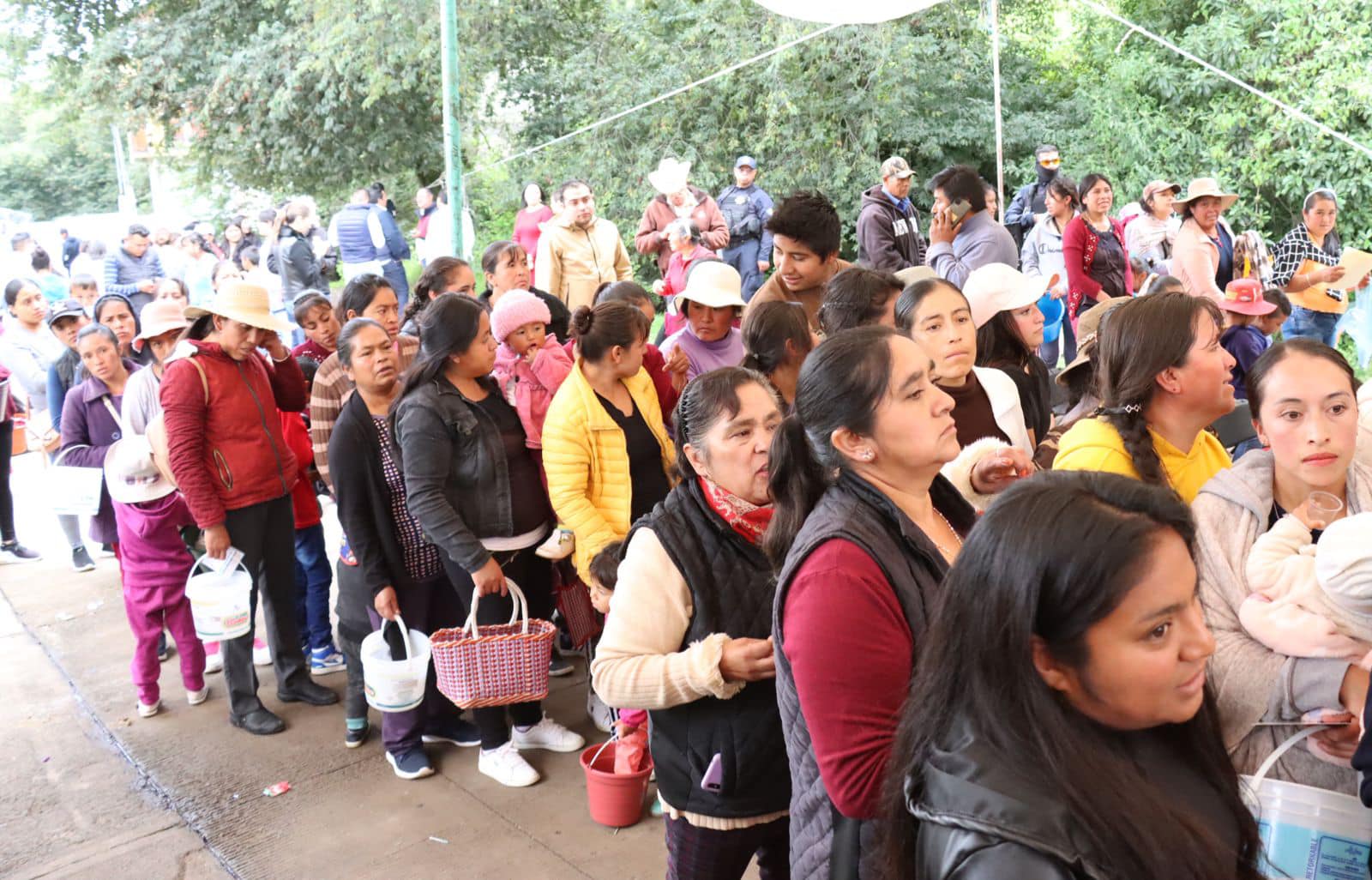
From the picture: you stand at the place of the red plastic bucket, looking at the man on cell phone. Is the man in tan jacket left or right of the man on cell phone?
left

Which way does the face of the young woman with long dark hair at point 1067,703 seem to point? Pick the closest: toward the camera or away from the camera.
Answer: toward the camera

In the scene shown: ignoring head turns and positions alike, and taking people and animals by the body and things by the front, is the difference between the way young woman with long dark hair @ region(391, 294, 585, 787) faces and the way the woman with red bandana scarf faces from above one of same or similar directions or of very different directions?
same or similar directions

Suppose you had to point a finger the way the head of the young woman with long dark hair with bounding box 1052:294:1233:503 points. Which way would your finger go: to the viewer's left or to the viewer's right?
to the viewer's right

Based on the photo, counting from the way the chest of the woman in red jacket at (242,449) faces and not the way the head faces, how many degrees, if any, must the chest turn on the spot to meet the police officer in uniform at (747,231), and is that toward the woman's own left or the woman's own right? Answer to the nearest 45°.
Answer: approximately 90° to the woman's own left

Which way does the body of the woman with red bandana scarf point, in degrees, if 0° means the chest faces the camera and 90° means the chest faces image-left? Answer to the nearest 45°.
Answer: approximately 315°

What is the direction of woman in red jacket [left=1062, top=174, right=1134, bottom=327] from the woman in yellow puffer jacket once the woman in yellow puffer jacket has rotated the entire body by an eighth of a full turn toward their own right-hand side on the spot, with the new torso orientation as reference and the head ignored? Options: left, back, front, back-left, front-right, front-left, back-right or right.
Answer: back-left

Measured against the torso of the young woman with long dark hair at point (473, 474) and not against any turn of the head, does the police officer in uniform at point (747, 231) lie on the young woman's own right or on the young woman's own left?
on the young woman's own left

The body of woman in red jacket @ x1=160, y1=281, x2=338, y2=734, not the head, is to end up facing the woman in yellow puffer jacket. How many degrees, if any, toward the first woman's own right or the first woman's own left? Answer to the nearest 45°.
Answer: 0° — they already face them

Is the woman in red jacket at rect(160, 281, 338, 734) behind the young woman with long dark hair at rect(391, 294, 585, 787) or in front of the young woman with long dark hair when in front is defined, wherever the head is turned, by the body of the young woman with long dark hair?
behind

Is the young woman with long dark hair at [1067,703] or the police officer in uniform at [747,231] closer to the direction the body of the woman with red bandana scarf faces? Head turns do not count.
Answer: the young woman with long dark hair

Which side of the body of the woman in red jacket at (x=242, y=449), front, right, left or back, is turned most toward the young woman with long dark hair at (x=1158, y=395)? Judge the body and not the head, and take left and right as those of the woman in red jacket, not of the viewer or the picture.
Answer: front

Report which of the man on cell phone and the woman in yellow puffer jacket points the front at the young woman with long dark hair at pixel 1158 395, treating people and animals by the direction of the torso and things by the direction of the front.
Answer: the woman in yellow puffer jacket

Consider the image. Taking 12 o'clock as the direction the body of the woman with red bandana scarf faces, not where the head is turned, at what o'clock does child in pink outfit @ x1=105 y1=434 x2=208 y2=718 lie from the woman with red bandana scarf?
The child in pink outfit is roughly at 6 o'clock from the woman with red bandana scarf.
